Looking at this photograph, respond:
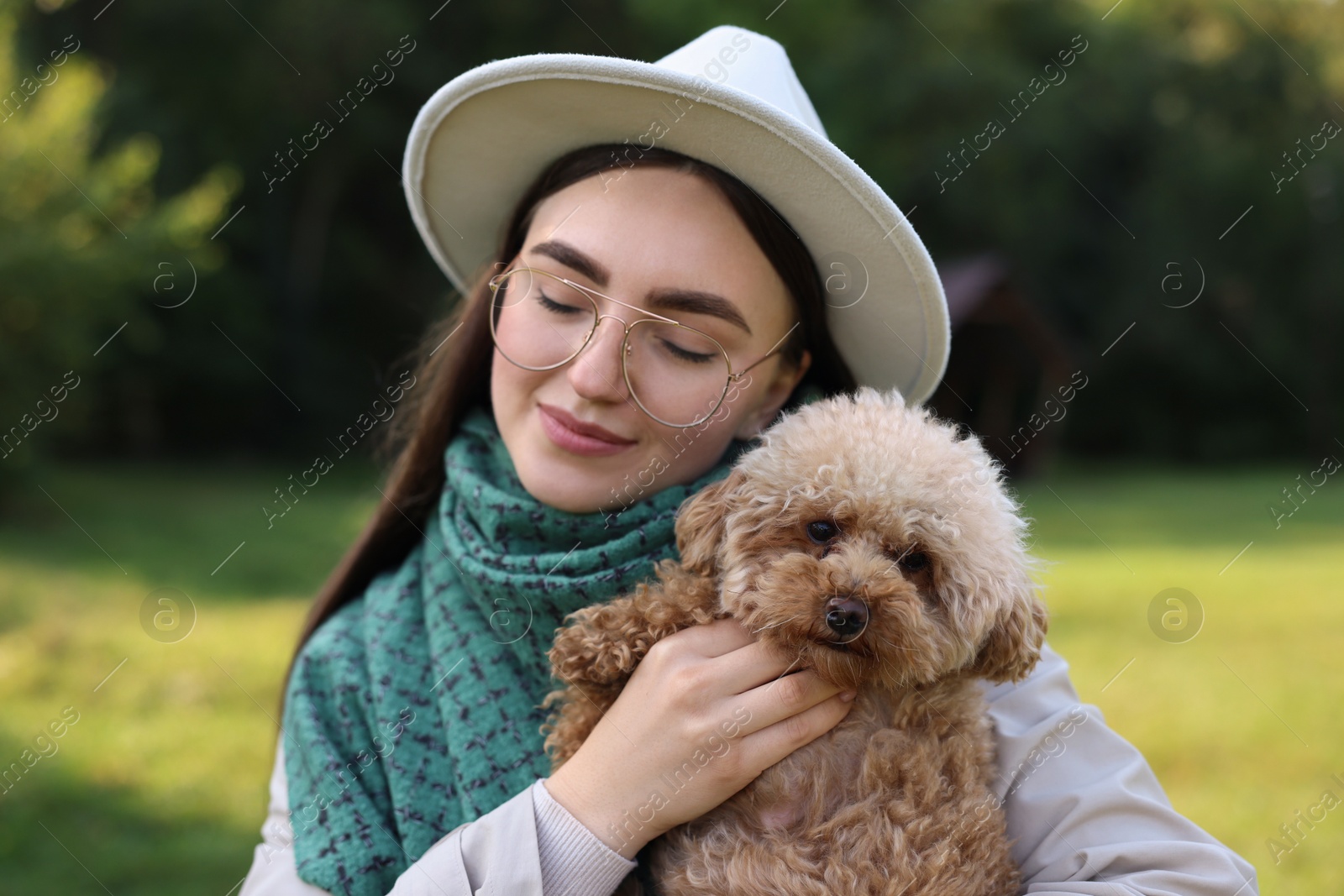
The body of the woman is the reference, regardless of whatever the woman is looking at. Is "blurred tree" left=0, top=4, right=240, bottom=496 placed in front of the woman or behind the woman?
behind

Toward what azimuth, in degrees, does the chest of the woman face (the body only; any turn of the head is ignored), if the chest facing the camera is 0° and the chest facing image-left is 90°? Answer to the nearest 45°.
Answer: approximately 0°
